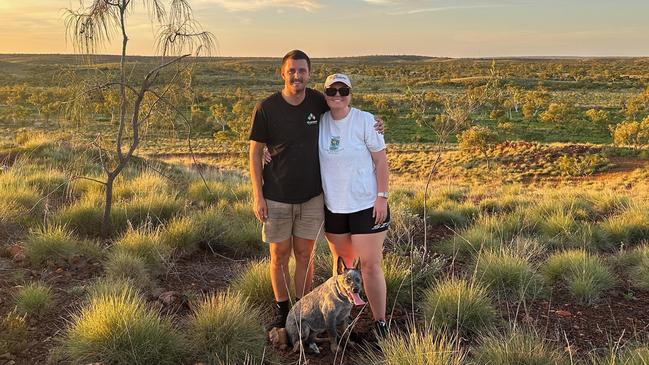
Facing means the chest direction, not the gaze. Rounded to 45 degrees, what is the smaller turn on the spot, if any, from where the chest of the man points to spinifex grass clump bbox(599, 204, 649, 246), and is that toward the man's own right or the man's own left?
approximately 135° to the man's own left

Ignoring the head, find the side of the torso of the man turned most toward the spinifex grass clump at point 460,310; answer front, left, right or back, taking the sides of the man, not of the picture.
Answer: left

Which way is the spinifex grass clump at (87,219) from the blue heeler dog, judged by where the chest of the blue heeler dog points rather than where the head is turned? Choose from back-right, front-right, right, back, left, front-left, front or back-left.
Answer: back

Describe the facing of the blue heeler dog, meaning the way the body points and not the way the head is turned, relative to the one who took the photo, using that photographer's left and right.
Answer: facing the viewer and to the right of the viewer

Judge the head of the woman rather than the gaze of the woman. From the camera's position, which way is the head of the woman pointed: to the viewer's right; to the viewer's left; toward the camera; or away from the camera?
toward the camera

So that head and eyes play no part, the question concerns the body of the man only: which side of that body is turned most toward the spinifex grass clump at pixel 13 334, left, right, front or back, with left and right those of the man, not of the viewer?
right

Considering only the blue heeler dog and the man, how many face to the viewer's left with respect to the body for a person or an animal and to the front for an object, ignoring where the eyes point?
0

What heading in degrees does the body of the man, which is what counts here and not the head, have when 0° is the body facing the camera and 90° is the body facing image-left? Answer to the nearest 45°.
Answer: approximately 0°

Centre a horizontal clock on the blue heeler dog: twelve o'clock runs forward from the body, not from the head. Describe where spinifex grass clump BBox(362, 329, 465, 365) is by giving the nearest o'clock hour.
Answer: The spinifex grass clump is roughly at 12 o'clock from the blue heeler dog.

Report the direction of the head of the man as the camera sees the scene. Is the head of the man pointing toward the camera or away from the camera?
toward the camera

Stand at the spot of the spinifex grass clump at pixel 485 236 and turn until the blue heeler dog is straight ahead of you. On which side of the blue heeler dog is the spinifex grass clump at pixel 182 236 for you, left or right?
right

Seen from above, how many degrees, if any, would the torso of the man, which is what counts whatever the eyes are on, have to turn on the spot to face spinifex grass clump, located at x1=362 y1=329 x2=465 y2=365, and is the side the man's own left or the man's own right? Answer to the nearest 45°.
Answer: approximately 45° to the man's own left

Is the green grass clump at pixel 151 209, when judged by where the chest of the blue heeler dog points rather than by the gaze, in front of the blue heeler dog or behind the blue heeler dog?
behind
